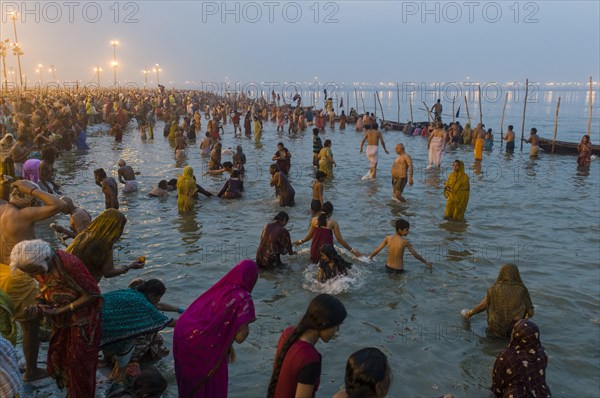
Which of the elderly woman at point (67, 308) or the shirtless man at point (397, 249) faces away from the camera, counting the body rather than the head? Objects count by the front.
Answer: the shirtless man

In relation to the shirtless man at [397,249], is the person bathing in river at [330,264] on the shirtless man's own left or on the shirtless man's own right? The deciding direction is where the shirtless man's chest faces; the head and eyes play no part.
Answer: on the shirtless man's own left

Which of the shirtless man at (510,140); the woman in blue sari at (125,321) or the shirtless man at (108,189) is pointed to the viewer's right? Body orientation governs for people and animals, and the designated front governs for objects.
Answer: the woman in blue sari

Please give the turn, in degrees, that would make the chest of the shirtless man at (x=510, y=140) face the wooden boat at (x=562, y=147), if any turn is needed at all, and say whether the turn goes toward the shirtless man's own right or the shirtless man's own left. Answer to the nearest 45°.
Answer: approximately 45° to the shirtless man's own right

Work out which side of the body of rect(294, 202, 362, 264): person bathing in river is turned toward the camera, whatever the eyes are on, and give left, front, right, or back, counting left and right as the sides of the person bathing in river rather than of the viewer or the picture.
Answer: back

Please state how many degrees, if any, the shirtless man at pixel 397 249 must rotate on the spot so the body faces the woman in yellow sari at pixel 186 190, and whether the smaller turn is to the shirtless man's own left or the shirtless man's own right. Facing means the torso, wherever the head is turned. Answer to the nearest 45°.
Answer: approximately 45° to the shirtless man's own left
